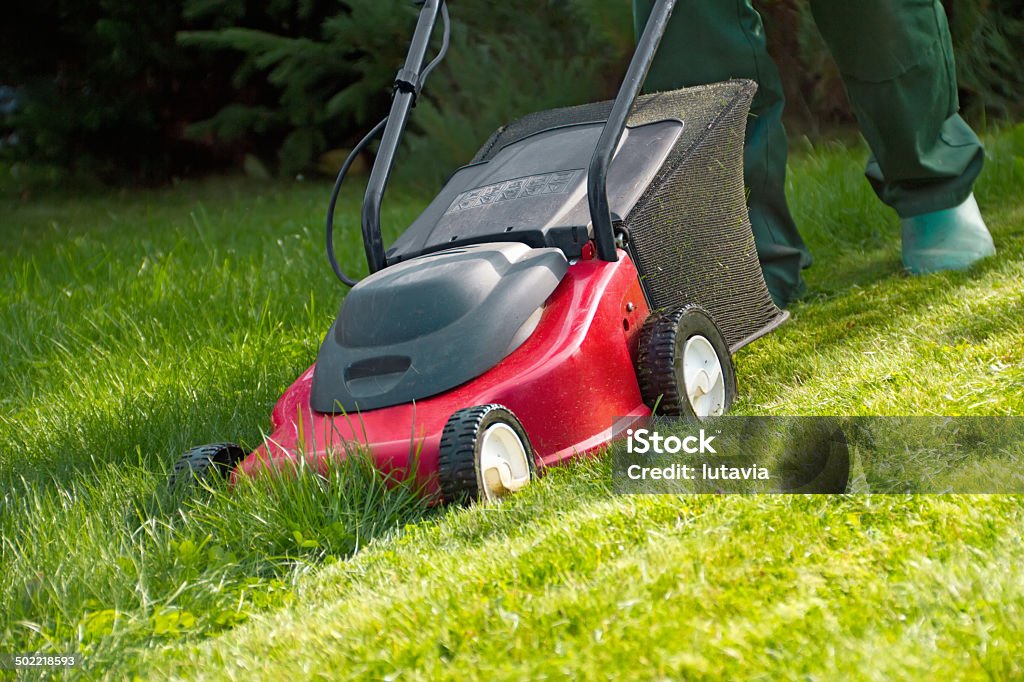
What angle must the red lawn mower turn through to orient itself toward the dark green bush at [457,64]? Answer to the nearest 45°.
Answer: approximately 135° to its right

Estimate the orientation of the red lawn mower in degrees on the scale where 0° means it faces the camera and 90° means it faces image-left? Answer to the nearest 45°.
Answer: approximately 45°
